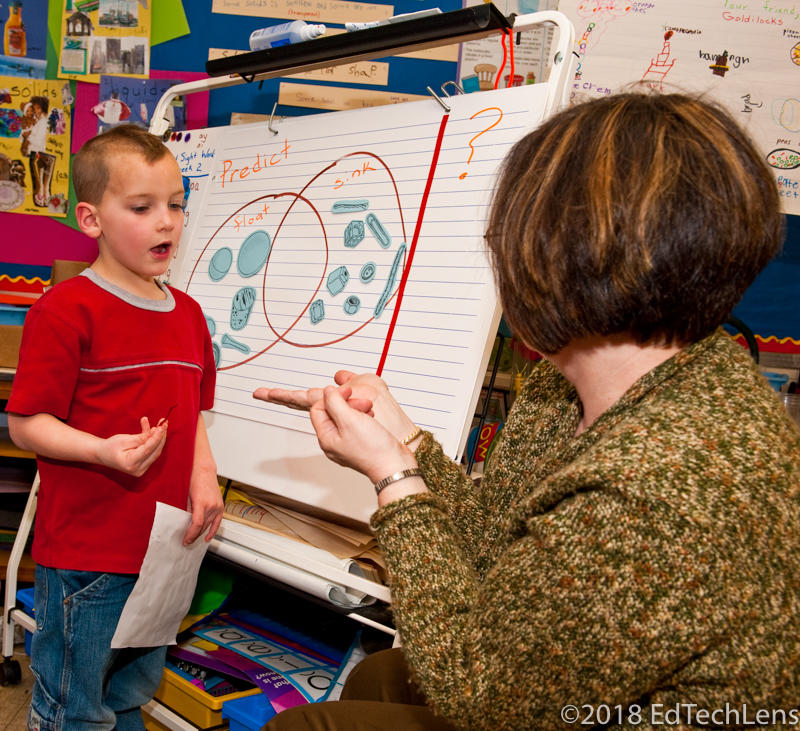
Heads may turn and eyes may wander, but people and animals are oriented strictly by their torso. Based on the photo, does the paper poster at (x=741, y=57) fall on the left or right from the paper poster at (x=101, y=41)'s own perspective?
on its left

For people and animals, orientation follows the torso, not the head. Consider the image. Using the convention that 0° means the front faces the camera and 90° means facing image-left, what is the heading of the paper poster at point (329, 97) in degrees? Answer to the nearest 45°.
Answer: approximately 0°

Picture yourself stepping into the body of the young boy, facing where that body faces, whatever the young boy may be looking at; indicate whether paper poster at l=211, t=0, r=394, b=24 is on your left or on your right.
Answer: on your left

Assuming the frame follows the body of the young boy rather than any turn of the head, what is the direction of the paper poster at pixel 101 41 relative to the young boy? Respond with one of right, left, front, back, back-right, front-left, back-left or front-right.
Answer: back-left

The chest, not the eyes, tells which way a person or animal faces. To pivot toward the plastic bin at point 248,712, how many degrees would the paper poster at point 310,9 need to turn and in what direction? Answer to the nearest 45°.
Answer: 0° — it already faces it

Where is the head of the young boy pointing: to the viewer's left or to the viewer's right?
to the viewer's right
